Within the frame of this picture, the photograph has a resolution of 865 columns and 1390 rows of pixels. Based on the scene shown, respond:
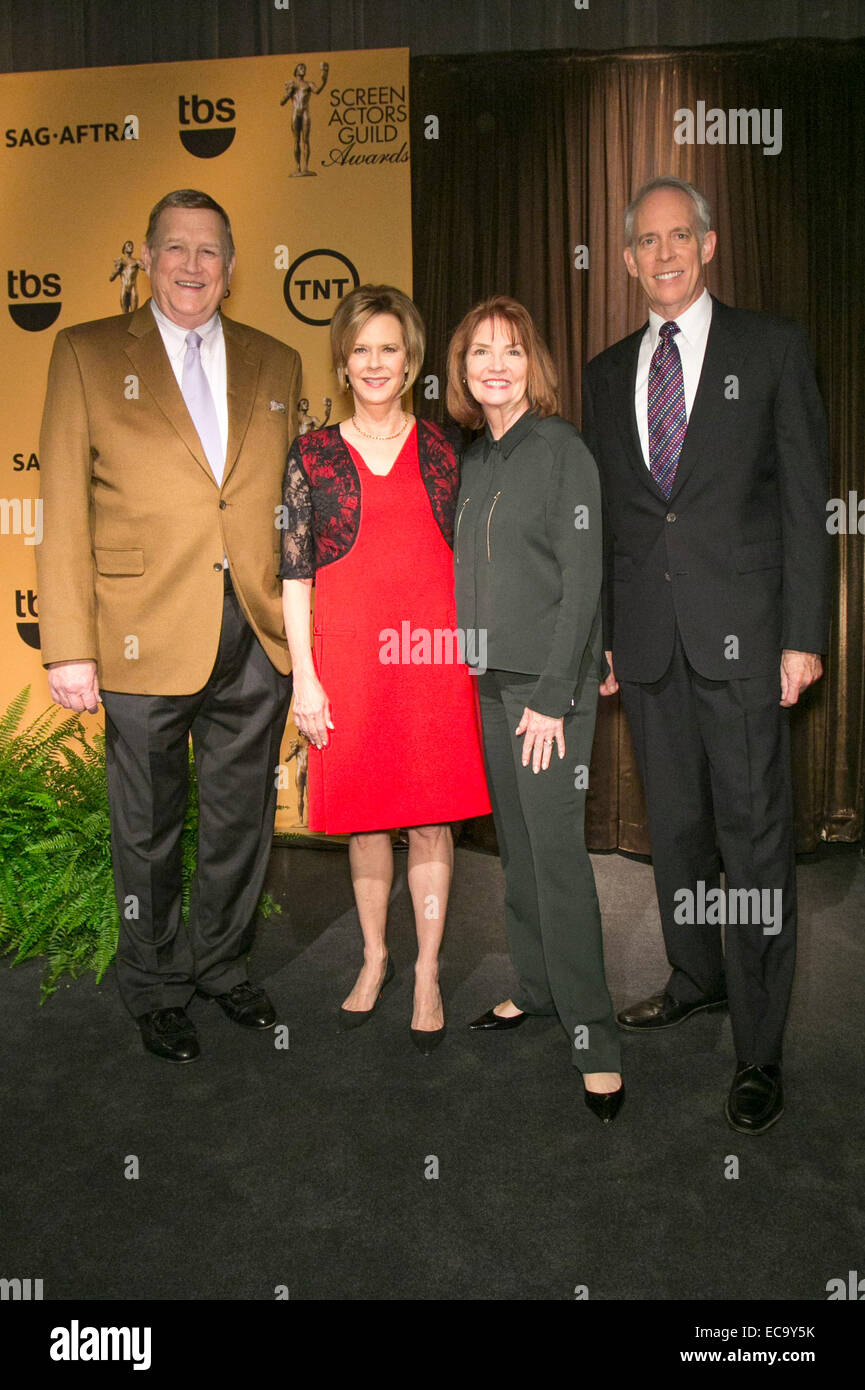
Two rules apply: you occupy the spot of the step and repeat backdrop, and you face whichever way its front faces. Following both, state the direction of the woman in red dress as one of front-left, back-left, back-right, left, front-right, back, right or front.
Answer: front

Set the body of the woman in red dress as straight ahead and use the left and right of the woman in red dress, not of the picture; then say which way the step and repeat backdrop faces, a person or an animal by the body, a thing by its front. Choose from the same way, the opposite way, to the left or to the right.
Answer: the same way

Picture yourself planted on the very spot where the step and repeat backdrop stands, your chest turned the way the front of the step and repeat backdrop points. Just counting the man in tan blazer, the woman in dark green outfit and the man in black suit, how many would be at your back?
0

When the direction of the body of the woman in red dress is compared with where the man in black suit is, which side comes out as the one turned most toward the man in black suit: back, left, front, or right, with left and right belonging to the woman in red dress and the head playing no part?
left

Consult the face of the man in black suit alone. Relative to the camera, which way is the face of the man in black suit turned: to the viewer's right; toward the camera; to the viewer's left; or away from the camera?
toward the camera

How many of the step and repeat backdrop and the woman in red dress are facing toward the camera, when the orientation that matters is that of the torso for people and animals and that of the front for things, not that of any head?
2

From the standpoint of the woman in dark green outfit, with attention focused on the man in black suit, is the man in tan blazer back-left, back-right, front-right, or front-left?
back-left

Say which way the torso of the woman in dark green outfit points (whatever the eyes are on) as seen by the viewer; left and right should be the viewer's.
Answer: facing the viewer and to the left of the viewer

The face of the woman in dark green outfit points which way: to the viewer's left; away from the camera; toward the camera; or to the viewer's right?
toward the camera

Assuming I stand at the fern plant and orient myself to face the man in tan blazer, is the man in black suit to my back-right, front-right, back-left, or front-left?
front-left

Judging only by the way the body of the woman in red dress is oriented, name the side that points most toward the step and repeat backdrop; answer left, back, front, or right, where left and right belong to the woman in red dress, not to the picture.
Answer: back

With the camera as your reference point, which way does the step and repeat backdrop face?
facing the viewer

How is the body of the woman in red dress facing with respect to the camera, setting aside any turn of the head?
toward the camera

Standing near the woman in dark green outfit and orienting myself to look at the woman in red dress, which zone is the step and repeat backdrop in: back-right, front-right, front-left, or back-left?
front-right
